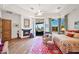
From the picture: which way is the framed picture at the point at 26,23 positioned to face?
toward the camera

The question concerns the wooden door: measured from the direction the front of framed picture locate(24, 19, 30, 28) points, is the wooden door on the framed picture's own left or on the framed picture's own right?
on the framed picture's own right
